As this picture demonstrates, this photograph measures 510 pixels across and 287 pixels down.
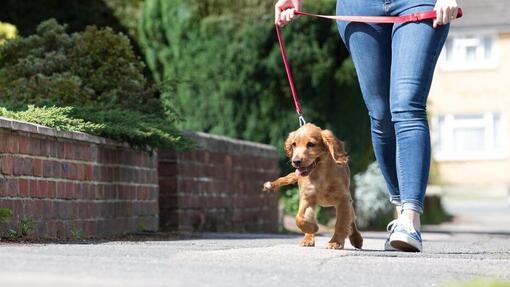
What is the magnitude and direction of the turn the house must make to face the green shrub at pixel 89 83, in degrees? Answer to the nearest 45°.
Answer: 0° — it already faces it

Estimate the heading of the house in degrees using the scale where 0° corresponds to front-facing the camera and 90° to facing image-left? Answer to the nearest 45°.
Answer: approximately 0°

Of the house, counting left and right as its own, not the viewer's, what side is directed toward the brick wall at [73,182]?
front

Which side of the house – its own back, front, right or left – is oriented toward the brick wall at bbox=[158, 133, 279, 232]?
front

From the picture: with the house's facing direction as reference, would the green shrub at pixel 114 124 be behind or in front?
in front

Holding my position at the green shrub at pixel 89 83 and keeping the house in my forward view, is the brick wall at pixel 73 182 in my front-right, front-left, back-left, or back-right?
back-right
